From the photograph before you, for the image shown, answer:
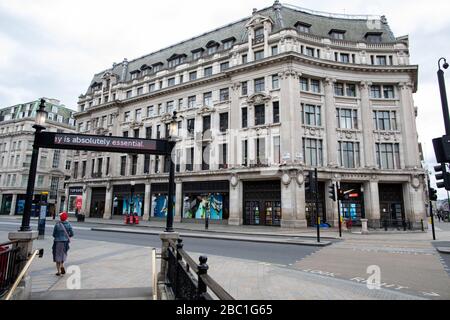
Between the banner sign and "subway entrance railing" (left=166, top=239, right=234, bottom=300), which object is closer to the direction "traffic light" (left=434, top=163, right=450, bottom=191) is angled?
the banner sign

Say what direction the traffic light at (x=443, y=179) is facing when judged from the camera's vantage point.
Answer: facing to the left of the viewer

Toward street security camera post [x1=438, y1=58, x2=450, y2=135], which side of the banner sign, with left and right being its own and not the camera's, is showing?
left
